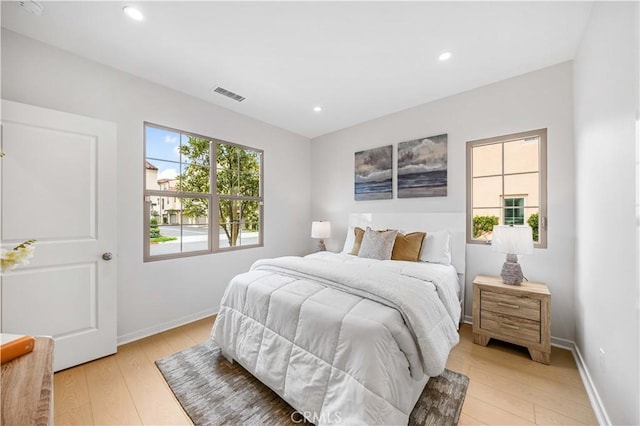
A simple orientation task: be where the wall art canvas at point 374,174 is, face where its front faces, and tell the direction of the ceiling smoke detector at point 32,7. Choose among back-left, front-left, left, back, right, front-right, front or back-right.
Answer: front

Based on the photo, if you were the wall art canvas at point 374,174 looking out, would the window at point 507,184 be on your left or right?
on your left

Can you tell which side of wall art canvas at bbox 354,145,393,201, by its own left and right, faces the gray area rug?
front

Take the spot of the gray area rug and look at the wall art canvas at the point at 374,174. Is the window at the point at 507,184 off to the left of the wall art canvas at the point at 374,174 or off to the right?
right

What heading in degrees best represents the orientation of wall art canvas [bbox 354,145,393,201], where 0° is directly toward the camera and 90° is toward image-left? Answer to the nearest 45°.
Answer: approximately 45°

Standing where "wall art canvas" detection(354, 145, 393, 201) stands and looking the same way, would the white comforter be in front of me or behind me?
in front

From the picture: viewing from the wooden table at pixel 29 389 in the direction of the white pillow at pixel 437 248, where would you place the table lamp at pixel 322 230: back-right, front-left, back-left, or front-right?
front-left
